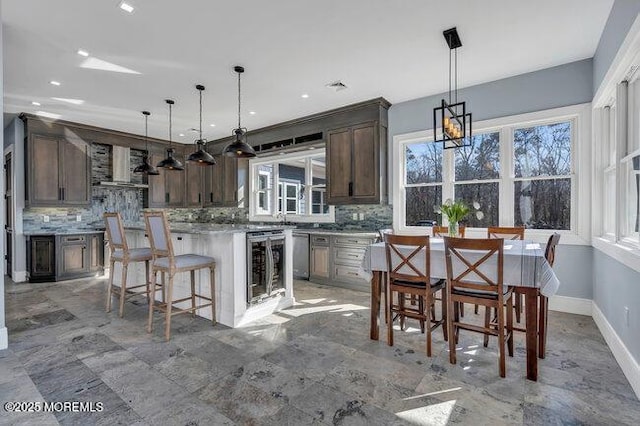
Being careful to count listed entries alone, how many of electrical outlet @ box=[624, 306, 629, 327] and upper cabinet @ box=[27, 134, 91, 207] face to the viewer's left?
1

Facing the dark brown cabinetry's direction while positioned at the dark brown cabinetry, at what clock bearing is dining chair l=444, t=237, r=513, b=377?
The dining chair is roughly at 10 o'clock from the dark brown cabinetry.

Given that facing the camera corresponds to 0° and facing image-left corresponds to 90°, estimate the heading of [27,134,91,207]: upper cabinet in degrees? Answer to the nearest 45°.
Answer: approximately 0°

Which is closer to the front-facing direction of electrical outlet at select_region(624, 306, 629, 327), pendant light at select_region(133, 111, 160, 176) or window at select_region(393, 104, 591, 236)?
the pendant light

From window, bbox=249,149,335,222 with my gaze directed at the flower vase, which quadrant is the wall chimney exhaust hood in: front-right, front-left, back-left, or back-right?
back-right

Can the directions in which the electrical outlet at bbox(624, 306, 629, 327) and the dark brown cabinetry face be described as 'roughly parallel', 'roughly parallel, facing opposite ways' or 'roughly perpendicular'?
roughly perpendicular

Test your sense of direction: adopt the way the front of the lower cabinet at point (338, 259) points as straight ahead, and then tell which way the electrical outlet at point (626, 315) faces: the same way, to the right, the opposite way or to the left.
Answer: to the right

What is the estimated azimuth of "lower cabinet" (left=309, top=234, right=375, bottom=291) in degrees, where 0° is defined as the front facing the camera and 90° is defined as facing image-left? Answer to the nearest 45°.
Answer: approximately 45°

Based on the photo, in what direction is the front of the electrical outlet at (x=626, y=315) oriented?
to the viewer's left

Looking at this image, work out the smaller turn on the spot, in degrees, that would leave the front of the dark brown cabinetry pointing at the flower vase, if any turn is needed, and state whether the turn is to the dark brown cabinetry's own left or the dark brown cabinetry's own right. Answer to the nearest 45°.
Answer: approximately 90° to the dark brown cabinetry's own left
